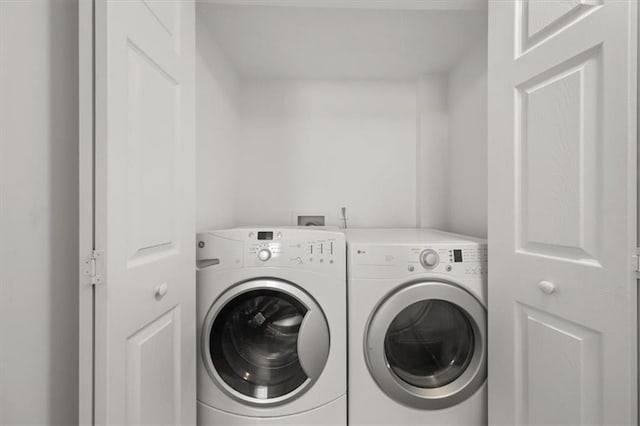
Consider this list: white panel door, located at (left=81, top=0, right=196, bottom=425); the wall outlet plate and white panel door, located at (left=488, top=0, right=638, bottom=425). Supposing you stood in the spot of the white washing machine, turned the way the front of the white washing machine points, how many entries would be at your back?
1

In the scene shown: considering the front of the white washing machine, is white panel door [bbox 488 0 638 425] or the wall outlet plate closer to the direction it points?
the white panel door

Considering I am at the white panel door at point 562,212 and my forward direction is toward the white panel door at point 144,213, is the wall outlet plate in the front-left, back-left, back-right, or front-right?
front-right

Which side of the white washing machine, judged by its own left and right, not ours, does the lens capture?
front

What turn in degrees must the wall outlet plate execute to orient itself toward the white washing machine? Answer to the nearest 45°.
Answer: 0° — it already faces it

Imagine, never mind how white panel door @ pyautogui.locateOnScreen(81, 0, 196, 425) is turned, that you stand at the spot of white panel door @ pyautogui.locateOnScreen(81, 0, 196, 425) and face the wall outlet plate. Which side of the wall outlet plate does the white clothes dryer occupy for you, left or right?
right

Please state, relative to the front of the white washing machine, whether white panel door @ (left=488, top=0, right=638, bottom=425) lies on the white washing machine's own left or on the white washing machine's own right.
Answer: on the white washing machine's own left

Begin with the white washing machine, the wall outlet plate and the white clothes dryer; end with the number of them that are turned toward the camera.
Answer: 3

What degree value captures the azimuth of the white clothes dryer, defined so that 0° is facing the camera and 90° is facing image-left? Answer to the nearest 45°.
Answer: approximately 0°

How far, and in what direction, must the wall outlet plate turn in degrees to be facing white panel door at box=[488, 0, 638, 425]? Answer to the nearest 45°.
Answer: approximately 45° to its left

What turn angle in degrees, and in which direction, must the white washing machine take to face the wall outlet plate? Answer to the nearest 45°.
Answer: approximately 180°
